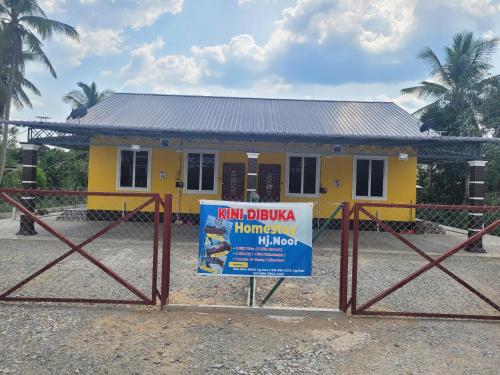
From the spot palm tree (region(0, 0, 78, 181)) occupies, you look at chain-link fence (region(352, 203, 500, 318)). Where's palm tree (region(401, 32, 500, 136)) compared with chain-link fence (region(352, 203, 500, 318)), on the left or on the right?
left

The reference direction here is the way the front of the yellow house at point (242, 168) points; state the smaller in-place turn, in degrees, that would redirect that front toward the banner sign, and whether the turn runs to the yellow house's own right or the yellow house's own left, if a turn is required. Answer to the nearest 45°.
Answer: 0° — it already faces it

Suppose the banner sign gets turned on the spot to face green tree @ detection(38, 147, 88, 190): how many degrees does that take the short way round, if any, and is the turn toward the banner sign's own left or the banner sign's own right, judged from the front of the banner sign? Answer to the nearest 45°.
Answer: approximately 135° to the banner sign's own right

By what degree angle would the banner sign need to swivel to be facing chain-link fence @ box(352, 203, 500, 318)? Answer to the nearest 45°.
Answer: approximately 135° to its left

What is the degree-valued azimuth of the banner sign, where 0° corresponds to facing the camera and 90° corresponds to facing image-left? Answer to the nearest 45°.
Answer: approximately 0°

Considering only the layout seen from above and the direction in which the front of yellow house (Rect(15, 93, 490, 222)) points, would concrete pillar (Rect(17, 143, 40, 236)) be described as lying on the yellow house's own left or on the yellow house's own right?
on the yellow house's own right

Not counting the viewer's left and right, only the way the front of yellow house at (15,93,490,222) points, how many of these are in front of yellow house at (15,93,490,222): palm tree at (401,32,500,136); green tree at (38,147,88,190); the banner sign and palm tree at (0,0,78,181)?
1

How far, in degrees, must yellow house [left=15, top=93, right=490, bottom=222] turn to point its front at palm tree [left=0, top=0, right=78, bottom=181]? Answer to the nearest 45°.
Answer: approximately 135° to its right

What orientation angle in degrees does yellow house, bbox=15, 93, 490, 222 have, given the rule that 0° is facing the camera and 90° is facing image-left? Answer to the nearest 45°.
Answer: approximately 0°

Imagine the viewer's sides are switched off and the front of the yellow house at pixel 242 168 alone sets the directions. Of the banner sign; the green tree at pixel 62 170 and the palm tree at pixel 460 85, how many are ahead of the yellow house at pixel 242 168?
1

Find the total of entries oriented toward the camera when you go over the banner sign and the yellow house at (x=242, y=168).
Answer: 2
